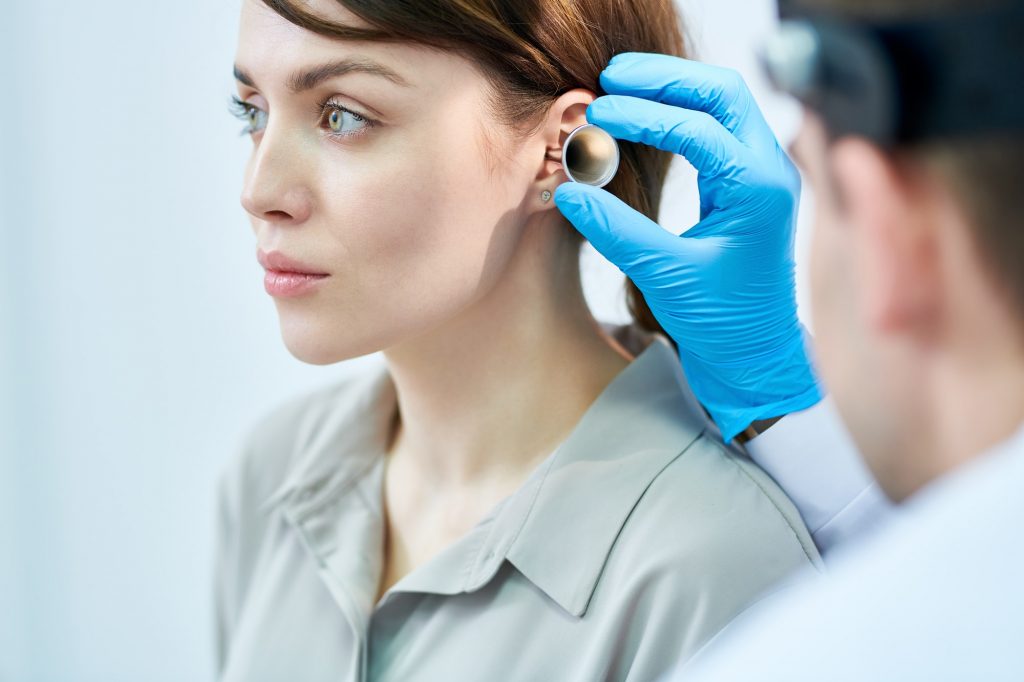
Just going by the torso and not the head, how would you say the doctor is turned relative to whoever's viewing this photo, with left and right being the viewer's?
facing away from the viewer and to the left of the viewer

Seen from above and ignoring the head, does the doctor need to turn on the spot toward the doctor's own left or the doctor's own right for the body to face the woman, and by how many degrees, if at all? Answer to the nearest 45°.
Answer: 0° — they already face them

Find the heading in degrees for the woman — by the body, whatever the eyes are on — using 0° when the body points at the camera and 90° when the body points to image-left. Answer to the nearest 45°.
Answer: approximately 45°

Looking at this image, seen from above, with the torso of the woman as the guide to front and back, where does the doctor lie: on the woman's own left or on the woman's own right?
on the woman's own left

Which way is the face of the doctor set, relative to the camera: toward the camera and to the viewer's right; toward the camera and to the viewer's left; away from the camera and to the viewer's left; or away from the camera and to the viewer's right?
away from the camera and to the viewer's left
